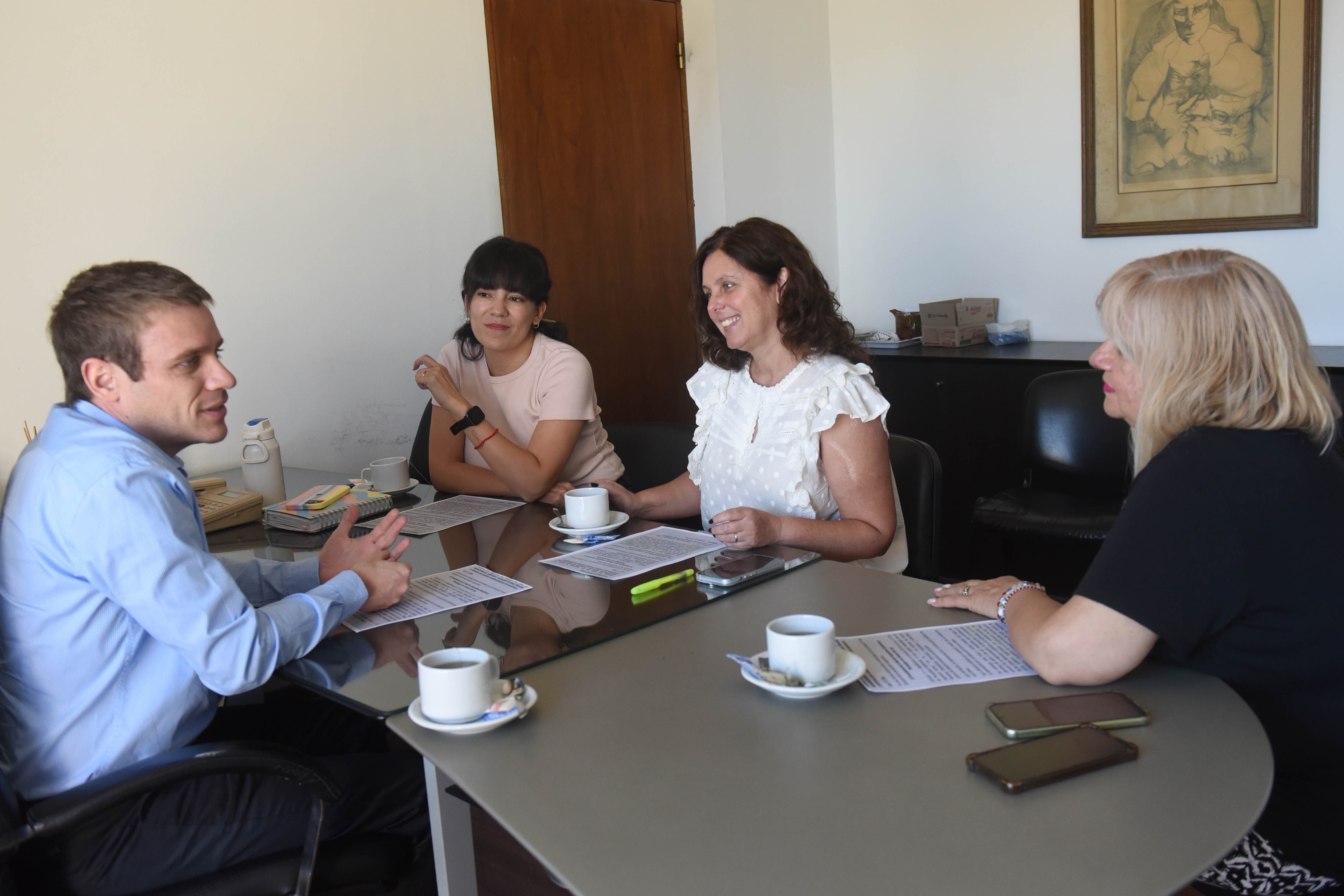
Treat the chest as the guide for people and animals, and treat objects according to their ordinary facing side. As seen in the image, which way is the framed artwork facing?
toward the camera

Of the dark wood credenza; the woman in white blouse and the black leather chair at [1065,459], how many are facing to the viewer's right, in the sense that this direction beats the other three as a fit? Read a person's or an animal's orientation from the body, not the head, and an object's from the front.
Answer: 0

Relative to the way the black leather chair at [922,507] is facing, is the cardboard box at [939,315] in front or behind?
behind

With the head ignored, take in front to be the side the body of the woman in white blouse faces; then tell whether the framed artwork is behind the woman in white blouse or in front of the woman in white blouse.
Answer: behind

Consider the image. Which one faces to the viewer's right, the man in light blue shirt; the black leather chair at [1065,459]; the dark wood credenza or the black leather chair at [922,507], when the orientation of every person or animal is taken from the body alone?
the man in light blue shirt

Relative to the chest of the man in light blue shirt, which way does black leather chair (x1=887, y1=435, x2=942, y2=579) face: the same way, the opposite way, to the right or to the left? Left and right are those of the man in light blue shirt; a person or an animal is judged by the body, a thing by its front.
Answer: the opposite way

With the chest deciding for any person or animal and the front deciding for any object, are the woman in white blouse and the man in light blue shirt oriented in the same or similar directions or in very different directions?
very different directions

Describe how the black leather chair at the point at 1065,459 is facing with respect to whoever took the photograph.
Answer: facing the viewer and to the left of the viewer

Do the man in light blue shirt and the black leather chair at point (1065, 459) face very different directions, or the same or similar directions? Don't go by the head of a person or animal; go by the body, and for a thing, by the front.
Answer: very different directions

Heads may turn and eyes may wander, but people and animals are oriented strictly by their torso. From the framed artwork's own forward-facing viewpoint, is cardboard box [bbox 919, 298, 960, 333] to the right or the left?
on its right

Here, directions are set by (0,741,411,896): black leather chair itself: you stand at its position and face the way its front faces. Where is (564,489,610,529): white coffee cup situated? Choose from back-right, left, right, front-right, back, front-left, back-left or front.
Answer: front-left

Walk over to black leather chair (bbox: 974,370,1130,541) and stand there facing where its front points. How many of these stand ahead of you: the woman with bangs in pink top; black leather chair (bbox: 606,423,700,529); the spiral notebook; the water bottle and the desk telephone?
5

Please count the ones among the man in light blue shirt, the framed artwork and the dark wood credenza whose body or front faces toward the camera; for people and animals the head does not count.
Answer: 2

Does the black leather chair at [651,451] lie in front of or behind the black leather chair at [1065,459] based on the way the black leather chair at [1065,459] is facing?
in front

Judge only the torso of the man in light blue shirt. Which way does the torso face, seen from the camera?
to the viewer's right
